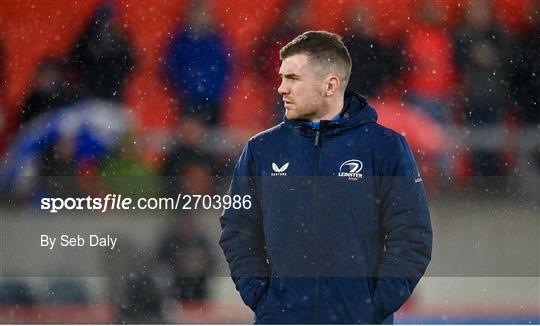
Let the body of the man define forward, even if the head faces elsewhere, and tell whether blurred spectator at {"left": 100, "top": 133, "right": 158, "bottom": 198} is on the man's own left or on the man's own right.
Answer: on the man's own right

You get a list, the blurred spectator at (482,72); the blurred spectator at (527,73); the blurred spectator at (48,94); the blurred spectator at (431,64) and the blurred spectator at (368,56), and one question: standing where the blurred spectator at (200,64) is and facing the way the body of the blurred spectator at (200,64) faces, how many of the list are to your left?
4

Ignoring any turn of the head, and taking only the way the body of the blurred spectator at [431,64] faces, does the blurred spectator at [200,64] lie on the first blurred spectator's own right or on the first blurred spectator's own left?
on the first blurred spectator's own right

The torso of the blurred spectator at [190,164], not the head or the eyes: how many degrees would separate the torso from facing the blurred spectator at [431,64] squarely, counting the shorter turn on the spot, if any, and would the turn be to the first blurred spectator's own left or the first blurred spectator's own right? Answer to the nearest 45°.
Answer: approximately 90° to the first blurred spectator's own left

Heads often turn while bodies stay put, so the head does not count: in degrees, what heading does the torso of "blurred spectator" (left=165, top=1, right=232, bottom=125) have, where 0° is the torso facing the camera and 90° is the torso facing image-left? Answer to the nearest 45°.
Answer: approximately 0°

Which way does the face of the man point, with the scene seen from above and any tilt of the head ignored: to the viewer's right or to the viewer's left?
to the viewer's left

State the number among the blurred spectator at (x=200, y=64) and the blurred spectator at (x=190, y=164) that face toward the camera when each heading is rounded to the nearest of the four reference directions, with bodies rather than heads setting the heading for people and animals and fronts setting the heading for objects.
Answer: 2

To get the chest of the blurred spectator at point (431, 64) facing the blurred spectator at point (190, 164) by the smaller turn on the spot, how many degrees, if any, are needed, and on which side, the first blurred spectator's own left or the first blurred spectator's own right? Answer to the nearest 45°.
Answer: approximately 90° to the first blurred spectator's own right
